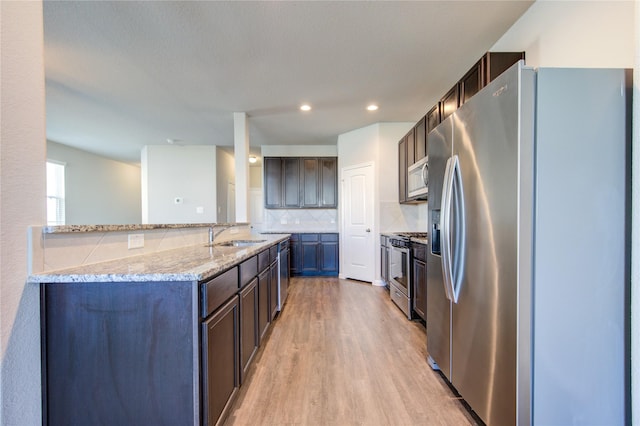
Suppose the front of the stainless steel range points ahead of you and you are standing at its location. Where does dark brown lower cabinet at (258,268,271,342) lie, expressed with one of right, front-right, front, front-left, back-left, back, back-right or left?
front-left

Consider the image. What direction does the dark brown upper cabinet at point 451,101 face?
to the viewer's left

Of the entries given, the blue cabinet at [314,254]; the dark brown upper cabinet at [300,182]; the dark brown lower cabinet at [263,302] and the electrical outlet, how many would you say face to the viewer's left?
0

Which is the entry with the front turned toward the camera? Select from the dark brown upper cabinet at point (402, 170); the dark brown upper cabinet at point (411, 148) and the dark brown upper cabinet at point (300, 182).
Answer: the dark brown upper cabinet at point (300, 182)

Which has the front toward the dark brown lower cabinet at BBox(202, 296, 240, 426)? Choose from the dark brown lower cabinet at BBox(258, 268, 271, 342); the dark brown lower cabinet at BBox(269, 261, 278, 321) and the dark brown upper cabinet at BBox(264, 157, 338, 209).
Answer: the dark brown upper cabinet

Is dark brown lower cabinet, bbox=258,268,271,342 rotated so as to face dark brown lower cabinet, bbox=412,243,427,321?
yes

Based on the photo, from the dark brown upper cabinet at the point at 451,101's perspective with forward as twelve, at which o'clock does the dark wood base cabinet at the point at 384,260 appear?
The dark wood base cabinet is roughly at 2 o'clock from the dark brown upper cabinet.

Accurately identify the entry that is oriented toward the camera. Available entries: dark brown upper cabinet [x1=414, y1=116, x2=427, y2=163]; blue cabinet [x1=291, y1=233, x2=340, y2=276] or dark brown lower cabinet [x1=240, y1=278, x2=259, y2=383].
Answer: the blue cabinet

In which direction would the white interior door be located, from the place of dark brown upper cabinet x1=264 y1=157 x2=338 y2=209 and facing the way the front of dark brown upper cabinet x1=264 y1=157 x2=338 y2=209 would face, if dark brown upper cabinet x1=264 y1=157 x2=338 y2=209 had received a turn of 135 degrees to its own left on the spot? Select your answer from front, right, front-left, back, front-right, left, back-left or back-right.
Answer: right

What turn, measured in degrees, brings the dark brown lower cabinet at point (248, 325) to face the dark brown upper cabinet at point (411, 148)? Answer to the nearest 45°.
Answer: approximately 45° to its left

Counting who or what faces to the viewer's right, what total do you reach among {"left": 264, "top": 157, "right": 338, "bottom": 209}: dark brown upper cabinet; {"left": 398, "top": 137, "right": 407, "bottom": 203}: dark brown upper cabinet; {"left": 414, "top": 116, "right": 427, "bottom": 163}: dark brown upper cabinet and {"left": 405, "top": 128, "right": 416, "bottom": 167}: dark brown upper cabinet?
0

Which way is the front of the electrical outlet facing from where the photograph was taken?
facing the viewer and to the right of the viewer

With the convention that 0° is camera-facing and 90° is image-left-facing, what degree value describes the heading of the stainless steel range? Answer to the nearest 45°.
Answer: approximately 90°

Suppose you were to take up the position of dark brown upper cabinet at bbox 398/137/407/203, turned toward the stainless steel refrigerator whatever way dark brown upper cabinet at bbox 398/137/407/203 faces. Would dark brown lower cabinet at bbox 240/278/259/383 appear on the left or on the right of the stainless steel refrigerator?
right

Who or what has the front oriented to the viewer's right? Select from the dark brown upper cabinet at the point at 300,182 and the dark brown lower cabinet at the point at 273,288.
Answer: the dark brown lower cabinet

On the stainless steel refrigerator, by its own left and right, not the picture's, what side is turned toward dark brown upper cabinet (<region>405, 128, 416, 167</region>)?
right

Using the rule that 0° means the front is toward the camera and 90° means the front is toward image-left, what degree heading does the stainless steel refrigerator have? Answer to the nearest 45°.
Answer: approximately 45°

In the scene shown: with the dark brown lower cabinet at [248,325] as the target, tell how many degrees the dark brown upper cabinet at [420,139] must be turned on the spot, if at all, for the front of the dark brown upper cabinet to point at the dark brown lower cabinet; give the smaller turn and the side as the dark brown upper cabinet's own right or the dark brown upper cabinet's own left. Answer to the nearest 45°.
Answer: approximately 45° to the dark brown upper cabinet's own left

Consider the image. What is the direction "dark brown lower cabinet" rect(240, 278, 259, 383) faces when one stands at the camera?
facing to the right of the viewer

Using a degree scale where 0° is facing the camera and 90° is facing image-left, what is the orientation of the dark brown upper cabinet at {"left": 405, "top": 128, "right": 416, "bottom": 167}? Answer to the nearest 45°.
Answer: approximately 90°

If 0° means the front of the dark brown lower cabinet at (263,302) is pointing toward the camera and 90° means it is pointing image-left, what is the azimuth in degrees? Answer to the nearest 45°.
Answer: approximately 270°
